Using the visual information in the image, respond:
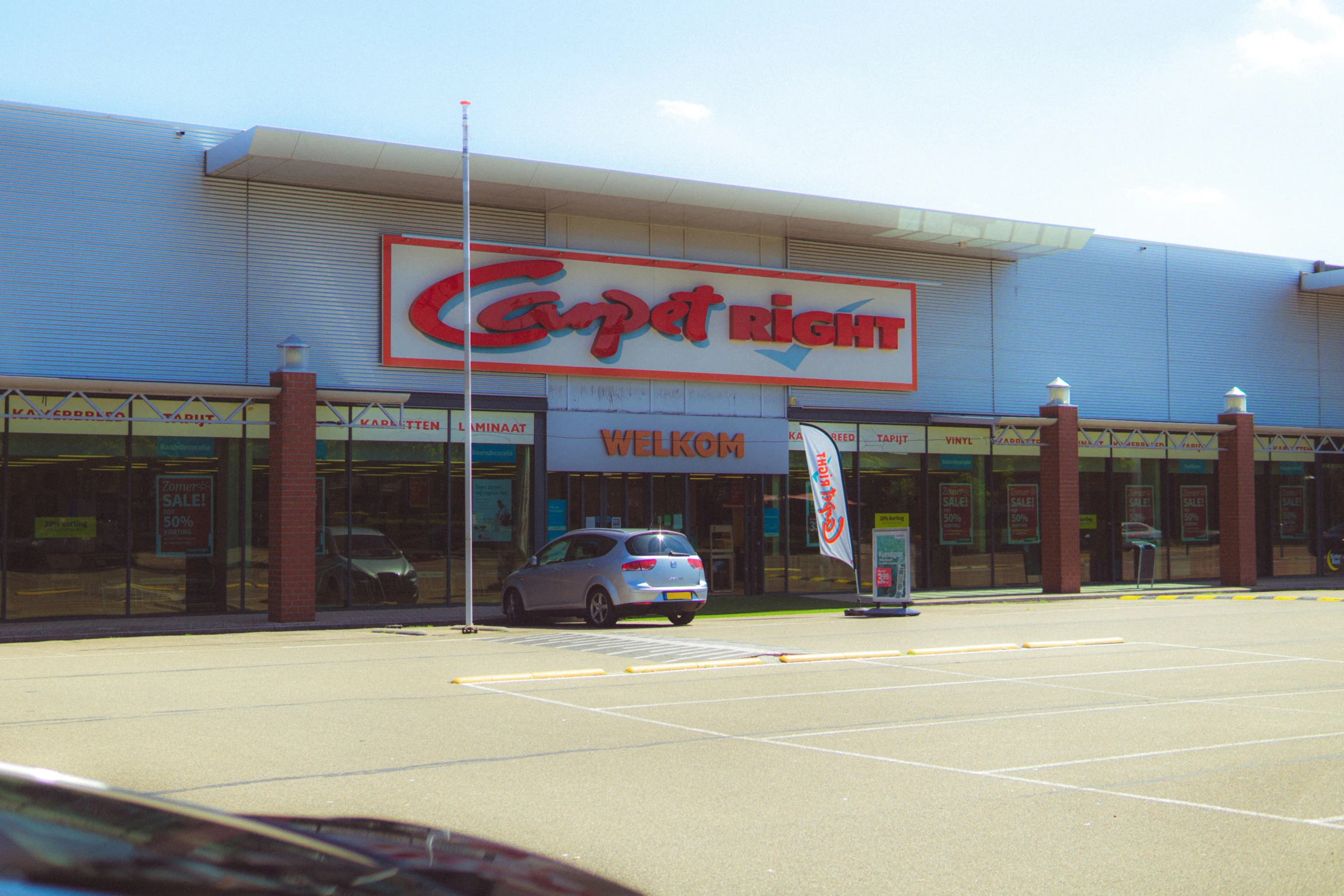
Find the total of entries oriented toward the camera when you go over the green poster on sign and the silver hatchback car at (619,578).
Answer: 1

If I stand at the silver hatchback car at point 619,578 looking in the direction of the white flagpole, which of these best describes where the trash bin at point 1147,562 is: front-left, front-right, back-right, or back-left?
back-right

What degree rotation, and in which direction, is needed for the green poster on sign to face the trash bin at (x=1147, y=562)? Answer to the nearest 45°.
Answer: approximately 135° to its left

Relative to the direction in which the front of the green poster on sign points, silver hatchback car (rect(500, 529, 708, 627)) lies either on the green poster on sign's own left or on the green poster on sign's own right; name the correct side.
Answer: on the green poster on sign's own right

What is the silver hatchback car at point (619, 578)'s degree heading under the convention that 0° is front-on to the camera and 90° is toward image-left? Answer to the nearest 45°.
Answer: approximately 135°

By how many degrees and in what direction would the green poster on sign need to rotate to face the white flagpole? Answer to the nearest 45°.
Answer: approximately 45° to its right

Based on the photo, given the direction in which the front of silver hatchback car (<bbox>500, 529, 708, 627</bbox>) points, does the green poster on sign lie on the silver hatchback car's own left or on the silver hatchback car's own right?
on the silver hatchback car's own right

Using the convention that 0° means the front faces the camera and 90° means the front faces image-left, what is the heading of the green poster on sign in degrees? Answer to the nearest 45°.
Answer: approximately 0°
